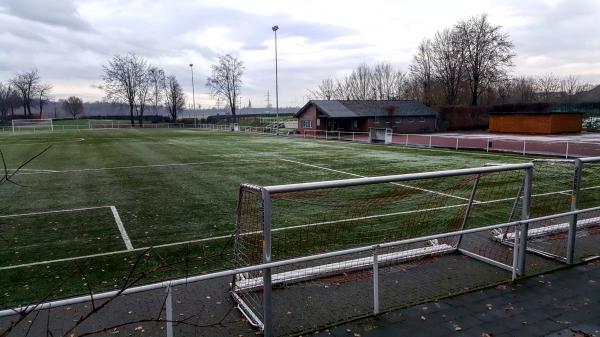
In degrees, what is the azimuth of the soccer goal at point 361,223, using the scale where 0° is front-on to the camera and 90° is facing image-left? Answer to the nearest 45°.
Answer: approximately 315°

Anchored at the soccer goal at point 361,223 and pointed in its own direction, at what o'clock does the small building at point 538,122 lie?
The small building is roughly at 8 o'clock from the soccer goal.
